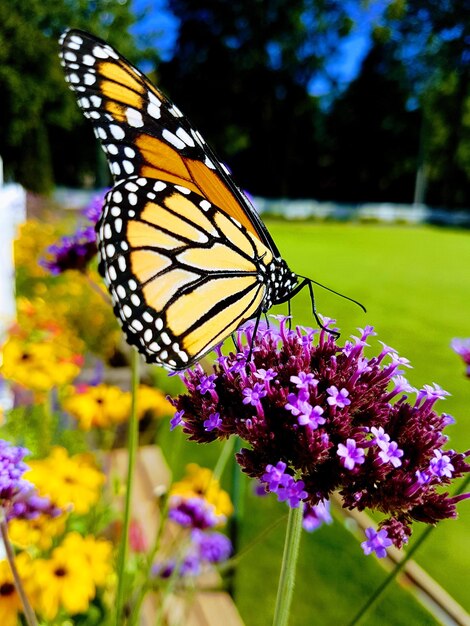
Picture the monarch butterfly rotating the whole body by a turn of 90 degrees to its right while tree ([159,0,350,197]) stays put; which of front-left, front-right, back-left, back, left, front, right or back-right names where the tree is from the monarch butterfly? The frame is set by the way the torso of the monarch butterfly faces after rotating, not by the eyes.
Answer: back

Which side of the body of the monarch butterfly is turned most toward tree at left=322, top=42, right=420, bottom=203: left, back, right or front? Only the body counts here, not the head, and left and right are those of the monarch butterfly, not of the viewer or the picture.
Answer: left

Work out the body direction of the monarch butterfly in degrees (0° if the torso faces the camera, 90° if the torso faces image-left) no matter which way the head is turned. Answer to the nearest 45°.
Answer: approximately 270°

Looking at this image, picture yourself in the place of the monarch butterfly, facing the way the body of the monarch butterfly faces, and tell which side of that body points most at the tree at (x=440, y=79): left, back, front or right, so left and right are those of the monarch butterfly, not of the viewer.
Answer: left
